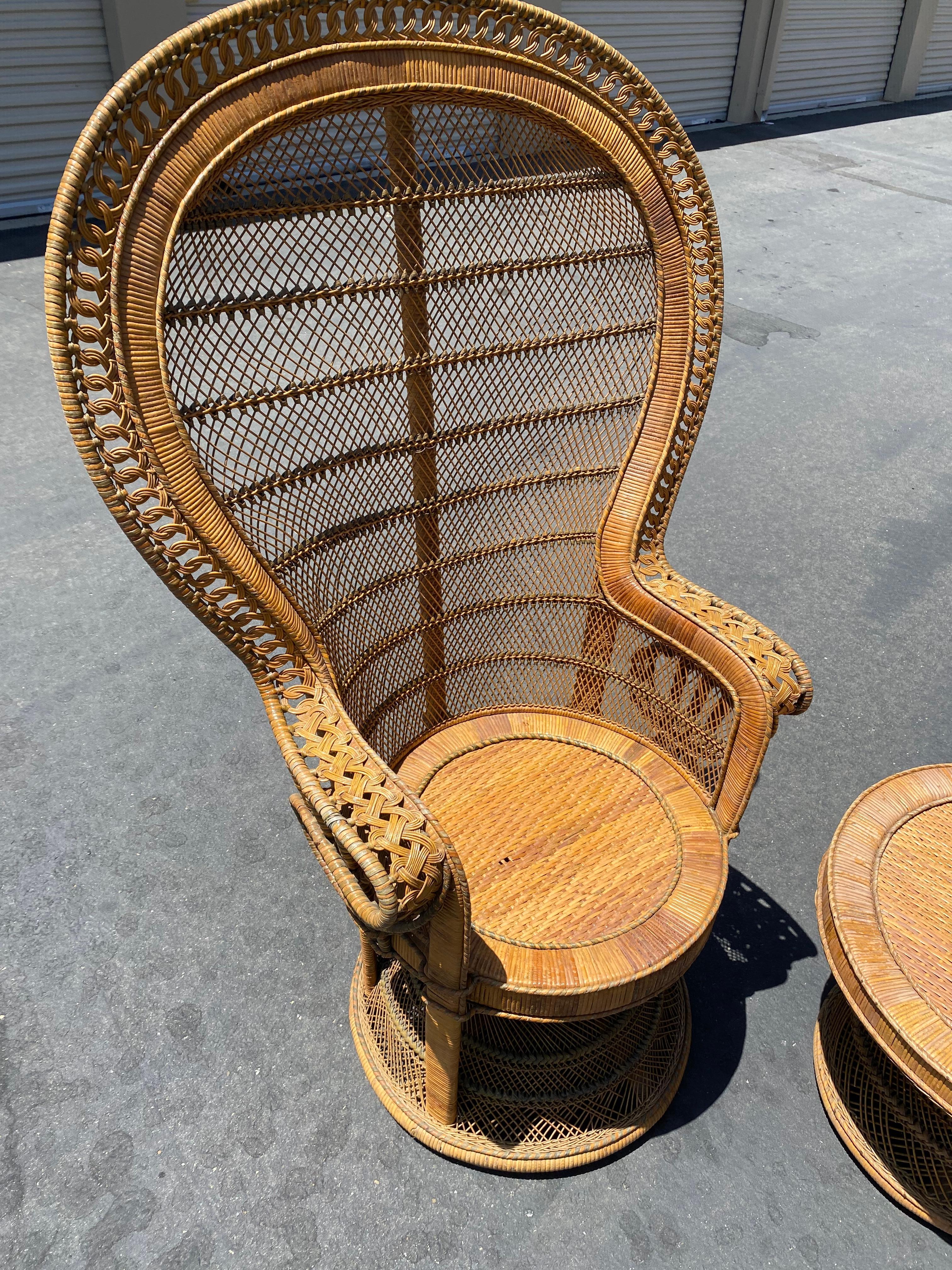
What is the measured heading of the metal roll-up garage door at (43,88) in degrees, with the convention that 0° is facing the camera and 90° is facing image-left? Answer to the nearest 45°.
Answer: approximately 0°

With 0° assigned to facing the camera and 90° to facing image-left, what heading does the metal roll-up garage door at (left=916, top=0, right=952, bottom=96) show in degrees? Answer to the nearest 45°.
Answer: approximately 0°

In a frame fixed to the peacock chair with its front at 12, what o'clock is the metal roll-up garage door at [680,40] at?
The metal roll-up garage door is roughly at 8 o'clock from the peacock chair.

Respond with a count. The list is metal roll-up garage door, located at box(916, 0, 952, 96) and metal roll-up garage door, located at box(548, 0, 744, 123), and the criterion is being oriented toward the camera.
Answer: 2

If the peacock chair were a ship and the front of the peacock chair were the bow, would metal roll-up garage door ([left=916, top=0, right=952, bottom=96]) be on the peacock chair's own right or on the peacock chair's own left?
on the peacock chair's own left

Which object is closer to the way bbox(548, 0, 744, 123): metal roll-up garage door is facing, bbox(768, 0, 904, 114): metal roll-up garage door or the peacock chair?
the peacock chair

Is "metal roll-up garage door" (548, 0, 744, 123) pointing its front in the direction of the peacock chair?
yes

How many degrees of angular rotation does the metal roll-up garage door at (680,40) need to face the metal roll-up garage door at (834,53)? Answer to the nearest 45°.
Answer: approximately 135° to its left

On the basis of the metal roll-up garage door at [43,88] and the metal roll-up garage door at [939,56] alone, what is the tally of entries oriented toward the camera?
2

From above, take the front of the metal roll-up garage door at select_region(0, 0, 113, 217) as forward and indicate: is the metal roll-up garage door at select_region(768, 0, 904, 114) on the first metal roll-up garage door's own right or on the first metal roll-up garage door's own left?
on the first metal roll-up garage door's own left

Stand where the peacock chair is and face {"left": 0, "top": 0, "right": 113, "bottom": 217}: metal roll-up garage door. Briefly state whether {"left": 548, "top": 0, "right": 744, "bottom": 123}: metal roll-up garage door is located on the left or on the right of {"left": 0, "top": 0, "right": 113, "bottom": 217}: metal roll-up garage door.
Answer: right

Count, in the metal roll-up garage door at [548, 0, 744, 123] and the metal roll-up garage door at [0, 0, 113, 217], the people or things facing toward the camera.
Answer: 2
